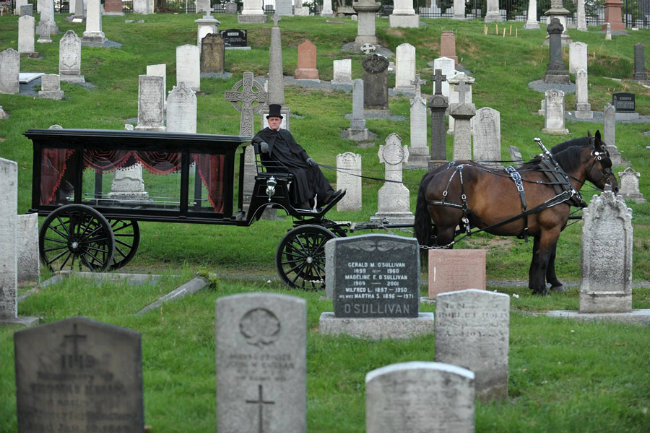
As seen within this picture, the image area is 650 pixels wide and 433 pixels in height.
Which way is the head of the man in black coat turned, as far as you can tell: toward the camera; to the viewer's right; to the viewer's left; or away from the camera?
toward the camera

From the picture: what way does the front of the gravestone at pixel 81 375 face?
toward the camera

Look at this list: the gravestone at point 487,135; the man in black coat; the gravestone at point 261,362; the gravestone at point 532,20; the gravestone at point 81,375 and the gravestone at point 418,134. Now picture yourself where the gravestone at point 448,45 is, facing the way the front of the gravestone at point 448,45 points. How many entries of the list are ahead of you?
5

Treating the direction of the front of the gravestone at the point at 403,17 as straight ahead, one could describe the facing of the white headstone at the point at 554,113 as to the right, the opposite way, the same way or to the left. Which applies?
the same way

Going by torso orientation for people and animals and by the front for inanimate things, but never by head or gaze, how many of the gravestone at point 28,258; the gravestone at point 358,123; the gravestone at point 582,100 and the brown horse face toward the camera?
3

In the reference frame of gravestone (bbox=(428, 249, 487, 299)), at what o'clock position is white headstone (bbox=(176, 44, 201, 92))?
The white headstone is roughly at 5 o'clock from the gravestone.

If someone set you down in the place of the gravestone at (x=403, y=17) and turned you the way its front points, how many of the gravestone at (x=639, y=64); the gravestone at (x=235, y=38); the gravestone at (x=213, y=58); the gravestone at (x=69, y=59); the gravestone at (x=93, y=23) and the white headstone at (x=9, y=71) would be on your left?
1

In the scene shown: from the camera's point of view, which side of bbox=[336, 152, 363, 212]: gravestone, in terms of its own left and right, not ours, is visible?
front

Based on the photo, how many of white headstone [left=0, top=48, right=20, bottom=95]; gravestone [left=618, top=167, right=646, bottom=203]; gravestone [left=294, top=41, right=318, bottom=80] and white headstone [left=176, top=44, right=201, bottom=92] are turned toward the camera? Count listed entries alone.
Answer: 4

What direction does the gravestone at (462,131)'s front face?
toward the camera

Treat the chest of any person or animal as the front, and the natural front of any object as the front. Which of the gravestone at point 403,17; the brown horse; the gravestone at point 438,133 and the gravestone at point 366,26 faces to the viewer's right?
the brown horse

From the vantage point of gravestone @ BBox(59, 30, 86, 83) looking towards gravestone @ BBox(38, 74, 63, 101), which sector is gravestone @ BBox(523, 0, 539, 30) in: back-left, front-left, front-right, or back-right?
back-left

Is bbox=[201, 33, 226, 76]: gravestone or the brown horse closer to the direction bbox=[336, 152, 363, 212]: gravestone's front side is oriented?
the brown horse

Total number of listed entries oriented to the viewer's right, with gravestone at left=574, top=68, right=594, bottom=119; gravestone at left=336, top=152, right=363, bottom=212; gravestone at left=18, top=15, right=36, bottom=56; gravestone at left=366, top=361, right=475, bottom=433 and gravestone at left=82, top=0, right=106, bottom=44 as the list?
0

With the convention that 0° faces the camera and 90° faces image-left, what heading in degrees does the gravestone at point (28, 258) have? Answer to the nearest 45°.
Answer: approximately 0°

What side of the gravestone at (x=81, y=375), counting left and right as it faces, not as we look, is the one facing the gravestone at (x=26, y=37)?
back
